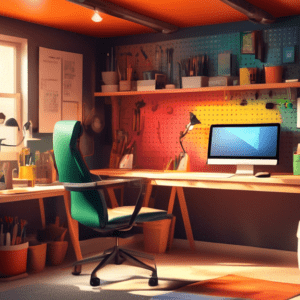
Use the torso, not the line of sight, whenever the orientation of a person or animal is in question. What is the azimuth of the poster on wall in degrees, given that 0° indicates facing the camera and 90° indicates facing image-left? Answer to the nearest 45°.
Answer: approximately 315°

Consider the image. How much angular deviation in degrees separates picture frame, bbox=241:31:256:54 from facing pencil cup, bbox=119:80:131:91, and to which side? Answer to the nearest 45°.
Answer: approximately 90° to its right

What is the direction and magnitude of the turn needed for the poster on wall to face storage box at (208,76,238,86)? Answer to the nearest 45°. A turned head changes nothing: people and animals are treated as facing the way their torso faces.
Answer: approximately 45° to its left

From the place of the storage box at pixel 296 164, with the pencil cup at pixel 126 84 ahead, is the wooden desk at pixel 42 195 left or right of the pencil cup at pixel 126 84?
left
